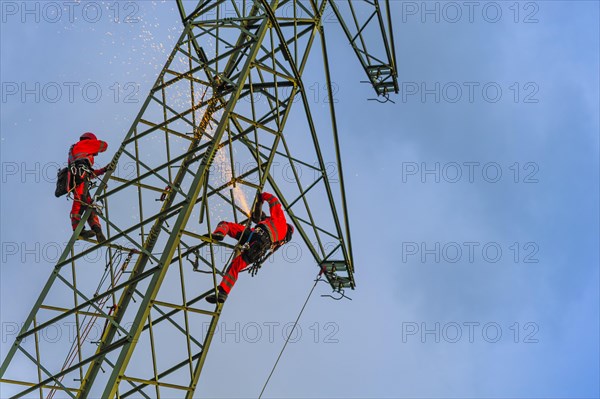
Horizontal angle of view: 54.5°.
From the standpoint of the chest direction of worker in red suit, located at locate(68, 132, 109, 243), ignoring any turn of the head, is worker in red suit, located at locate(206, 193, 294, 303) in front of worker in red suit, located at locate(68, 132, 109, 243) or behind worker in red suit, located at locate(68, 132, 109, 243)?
in front

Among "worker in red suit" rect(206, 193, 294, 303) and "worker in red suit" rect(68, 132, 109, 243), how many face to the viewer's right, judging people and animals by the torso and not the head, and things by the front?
1

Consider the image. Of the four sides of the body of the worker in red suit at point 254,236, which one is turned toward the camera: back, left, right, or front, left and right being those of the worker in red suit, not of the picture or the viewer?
left

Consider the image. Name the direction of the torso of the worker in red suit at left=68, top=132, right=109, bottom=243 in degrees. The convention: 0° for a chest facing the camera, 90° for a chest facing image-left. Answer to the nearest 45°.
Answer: approximately 270°

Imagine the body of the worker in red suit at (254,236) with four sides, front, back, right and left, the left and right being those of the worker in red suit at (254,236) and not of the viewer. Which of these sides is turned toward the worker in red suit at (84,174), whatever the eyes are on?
front
